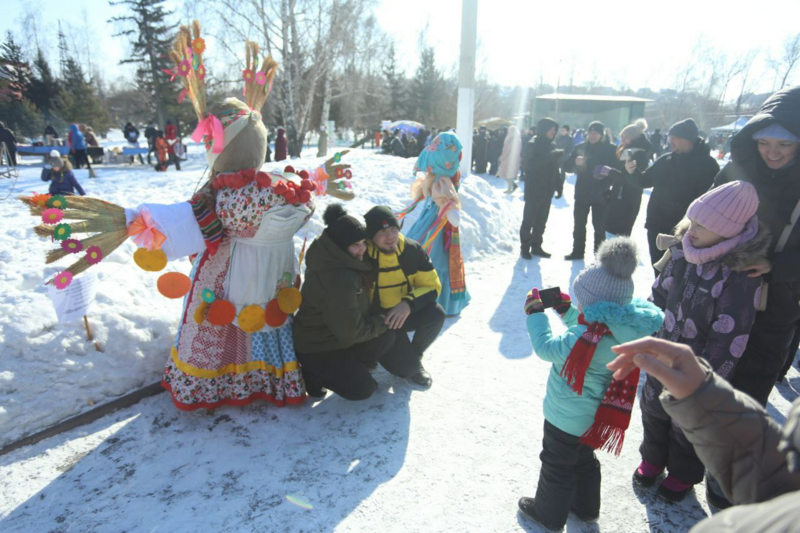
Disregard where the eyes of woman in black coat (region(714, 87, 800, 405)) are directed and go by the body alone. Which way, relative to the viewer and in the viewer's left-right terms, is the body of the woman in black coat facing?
facing the viewer and to the left of the viewer

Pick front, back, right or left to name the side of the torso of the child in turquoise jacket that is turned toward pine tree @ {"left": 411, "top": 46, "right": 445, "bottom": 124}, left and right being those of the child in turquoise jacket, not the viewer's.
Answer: front

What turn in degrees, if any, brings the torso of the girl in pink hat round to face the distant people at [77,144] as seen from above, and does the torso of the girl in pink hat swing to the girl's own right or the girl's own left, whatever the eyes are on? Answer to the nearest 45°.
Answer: approximately 45° to the girl's own right

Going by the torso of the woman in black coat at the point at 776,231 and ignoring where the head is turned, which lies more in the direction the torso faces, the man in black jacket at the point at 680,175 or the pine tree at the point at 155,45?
the pine tree

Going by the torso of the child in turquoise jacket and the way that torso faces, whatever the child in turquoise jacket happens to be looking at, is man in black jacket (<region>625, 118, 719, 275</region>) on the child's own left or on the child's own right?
on the child's own right

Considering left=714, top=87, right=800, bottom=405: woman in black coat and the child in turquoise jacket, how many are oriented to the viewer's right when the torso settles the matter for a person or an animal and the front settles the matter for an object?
0

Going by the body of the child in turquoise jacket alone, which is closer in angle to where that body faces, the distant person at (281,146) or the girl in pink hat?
the distant person

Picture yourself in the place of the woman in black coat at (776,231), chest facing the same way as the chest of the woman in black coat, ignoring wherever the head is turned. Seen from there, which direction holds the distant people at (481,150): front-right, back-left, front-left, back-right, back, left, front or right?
right

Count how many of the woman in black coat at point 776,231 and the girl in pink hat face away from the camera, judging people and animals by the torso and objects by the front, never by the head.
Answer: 0

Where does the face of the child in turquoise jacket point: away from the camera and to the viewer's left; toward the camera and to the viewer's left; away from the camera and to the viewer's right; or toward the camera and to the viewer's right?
away from the camera and to the viewer's left

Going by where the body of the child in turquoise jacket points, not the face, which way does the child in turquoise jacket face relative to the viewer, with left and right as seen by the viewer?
facing away from the viewer and to the left of the viewer

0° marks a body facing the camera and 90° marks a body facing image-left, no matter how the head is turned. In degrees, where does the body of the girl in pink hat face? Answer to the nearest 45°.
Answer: approximately 45°

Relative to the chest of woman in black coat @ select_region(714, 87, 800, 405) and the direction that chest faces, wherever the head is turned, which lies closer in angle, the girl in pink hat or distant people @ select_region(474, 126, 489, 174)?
the girl in pink hat

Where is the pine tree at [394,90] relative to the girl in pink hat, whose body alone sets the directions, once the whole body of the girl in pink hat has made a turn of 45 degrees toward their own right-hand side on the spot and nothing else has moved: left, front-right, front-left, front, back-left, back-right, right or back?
front-right

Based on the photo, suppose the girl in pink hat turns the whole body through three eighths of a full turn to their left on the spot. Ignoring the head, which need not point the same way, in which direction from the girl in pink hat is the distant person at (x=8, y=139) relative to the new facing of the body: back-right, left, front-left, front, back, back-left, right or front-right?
back

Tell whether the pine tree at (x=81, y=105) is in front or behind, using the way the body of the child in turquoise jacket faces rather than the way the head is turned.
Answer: in front

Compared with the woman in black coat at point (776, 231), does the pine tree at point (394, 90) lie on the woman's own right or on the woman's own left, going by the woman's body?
on the woman's own right
